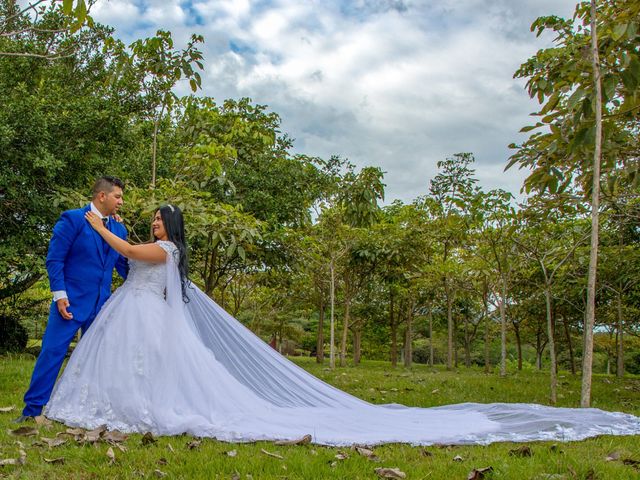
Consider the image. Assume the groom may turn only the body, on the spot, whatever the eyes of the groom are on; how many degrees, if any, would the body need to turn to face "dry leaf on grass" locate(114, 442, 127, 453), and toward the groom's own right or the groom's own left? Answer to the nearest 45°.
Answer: approximately 45° to the groom's own right

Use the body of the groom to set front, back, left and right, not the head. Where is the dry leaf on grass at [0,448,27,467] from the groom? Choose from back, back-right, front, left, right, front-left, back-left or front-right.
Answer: front-right

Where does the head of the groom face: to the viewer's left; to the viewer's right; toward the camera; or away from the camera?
to the viewer's right

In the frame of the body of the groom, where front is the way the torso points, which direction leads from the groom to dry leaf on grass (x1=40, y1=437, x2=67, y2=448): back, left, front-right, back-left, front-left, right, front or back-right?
front-right

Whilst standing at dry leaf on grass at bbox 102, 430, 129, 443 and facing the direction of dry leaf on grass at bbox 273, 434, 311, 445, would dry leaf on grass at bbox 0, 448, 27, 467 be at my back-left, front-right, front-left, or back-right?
back-right

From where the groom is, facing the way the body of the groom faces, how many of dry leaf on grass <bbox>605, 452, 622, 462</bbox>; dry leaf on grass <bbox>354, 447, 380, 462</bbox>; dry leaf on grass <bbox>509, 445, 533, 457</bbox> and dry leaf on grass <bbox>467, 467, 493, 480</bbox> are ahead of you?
4

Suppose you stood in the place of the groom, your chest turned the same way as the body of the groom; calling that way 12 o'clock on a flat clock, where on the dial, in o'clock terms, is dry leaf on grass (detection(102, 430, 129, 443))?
The dry leaf on grass is roughly at 1 o'clock from the groom.

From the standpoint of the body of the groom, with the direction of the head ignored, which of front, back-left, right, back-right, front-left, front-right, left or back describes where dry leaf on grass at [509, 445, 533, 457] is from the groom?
front

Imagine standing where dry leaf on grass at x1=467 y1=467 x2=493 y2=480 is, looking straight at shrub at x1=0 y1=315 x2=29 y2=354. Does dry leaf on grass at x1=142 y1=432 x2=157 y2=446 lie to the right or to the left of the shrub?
left

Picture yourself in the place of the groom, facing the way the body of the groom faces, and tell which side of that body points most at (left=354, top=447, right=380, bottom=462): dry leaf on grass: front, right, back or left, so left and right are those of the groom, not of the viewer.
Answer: front

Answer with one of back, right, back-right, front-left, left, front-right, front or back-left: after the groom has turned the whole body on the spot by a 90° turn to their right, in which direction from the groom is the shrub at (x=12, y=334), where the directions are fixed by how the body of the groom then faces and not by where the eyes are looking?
back-right

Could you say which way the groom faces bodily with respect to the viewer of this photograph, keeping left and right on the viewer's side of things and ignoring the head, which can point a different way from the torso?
facing the viewer and to the right of the viewer

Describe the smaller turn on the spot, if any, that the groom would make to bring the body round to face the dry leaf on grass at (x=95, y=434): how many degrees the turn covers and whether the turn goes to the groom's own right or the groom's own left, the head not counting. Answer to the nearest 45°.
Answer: approximately 45° to the groom's own right
